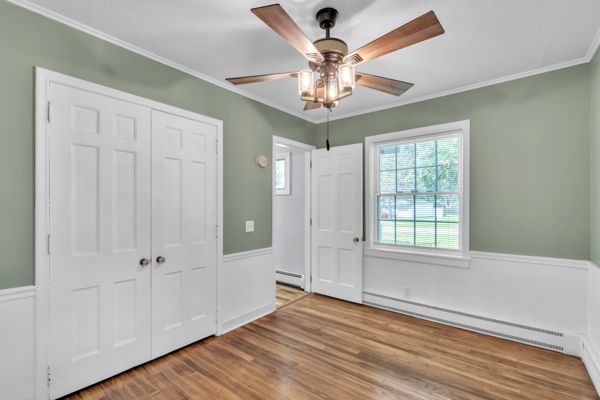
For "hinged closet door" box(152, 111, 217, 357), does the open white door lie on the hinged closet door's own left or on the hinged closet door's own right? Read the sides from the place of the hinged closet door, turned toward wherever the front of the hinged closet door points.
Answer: on the hinged closet door's own left

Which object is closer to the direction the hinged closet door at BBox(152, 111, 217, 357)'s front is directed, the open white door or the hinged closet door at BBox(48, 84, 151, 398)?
the open white door

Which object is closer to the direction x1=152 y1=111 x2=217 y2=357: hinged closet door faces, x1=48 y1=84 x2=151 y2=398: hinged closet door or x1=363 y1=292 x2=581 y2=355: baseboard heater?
the baseboard heater

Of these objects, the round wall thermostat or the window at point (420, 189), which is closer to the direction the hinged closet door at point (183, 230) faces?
the window

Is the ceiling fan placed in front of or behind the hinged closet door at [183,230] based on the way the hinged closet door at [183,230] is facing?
in front

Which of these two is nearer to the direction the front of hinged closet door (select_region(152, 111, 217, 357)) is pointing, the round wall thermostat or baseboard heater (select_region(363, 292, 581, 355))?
the baseboard heater

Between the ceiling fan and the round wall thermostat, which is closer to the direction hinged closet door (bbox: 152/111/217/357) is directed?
the ceiling fan

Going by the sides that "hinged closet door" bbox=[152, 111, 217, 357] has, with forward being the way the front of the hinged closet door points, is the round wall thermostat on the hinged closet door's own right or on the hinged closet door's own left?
on the hinged closet door's own left

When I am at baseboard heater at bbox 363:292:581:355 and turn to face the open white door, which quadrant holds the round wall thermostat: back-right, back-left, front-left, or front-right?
front-left

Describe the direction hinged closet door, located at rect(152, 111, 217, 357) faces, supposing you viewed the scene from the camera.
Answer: facing the viewer and to the right of the viewer

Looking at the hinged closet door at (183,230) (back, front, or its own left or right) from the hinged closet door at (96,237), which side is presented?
right

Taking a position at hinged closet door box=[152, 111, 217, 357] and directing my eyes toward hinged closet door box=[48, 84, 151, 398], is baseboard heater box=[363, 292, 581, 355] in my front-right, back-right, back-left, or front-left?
back-left

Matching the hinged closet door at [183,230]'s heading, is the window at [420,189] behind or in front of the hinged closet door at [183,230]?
in front

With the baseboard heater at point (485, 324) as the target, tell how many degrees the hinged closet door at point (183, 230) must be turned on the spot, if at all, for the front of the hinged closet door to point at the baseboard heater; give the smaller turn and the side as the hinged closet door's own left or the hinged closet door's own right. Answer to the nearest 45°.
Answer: approximately 45° to the hinged closet door's own left
